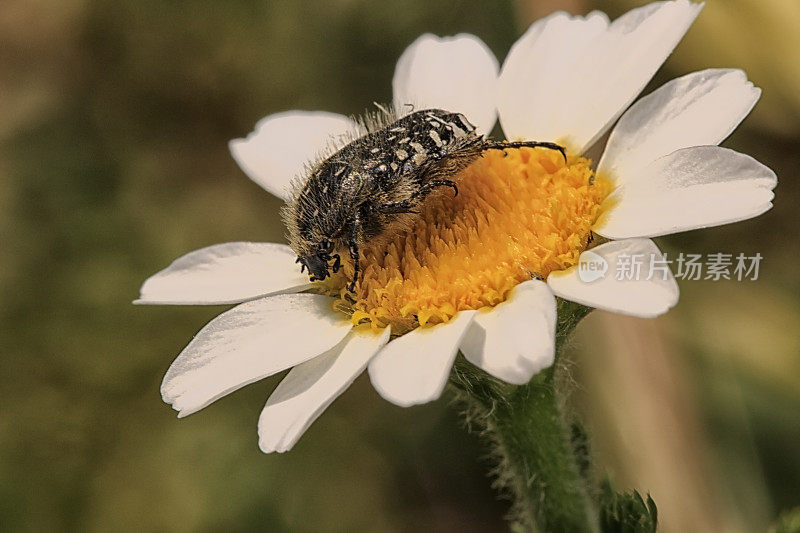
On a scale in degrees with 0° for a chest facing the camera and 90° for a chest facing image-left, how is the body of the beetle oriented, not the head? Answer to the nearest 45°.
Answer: approximately 90°
